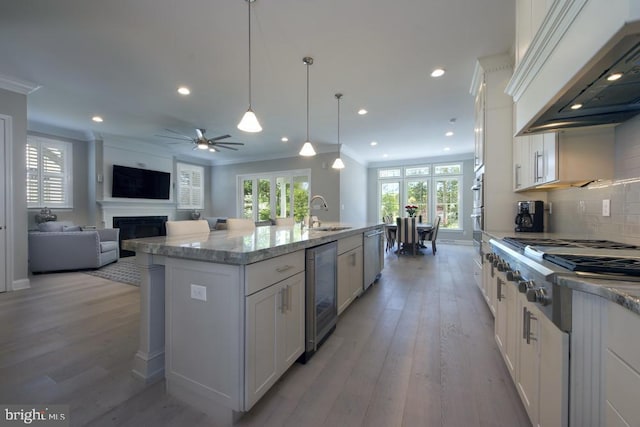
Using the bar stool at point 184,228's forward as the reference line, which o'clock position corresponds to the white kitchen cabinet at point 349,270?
The white kitchen cabinet is roughly at 11 o'clock from the bar stool.

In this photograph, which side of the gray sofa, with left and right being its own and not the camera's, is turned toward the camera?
right

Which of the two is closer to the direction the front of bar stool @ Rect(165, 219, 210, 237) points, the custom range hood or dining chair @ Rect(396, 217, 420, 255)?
the custom range hood

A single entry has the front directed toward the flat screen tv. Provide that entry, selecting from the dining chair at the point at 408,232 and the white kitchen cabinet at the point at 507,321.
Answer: the white kitchen cabinet

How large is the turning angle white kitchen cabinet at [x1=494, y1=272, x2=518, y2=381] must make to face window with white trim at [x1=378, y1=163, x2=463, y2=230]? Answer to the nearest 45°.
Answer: approximately 90° to its right

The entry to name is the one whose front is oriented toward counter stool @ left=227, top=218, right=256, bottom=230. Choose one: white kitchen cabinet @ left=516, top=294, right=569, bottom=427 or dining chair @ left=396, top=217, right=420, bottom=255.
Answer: the white kitchen cabinet

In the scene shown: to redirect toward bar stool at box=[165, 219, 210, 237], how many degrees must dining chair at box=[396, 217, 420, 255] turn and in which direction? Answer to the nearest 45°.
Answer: approximately 180°

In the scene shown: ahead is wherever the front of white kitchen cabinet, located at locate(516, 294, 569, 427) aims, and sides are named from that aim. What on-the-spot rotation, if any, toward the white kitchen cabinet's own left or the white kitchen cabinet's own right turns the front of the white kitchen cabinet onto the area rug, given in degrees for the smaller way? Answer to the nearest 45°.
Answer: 0° — it already faces it

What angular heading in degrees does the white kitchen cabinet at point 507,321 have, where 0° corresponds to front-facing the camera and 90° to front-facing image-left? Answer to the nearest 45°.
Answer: approximately 90°

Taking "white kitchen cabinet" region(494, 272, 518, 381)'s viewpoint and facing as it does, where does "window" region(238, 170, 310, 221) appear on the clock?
The window is roughly at 1 o'clock from the white kitchen cabinet.

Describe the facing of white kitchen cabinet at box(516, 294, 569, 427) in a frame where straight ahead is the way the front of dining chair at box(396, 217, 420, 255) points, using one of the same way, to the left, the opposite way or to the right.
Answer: to the left

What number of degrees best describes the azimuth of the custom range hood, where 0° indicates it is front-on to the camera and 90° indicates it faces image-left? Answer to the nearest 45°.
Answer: approximately 45°

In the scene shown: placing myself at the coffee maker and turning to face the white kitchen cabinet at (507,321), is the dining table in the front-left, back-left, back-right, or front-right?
back-right

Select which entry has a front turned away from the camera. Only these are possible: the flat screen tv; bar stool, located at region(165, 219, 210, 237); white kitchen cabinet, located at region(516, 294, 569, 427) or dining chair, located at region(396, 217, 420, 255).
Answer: dining chair, located at region(396, 217, 420, 255)

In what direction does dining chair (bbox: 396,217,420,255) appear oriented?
away from the camera
